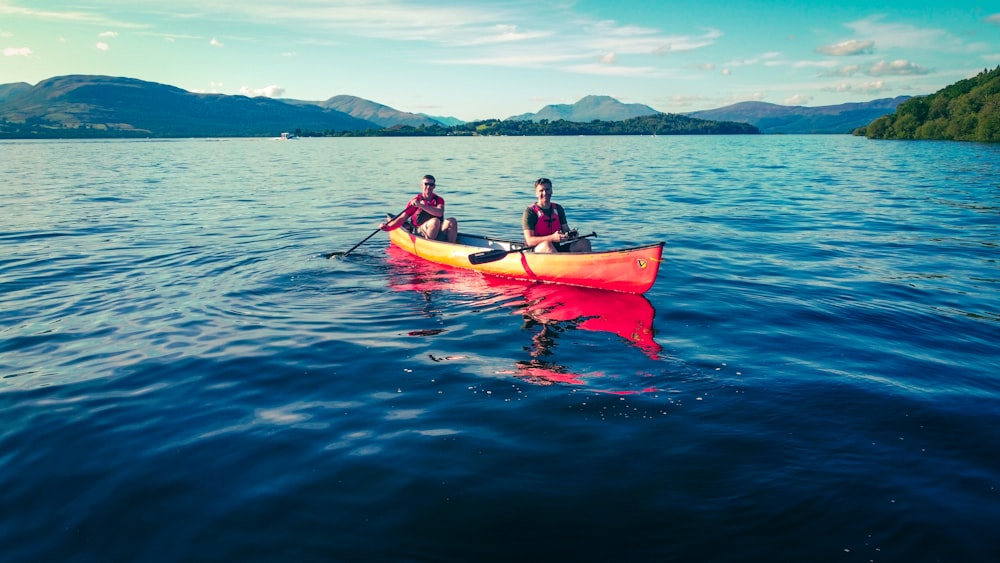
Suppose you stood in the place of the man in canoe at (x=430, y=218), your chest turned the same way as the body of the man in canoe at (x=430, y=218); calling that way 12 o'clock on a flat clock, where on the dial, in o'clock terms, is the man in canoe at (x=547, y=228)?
the man in canoe at (x=547, y=228) is roughly at 12 o'clock from the man in canoe at (x=430, y=218).

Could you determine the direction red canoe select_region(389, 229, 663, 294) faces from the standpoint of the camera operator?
facing the viewer and to the right of the viewer

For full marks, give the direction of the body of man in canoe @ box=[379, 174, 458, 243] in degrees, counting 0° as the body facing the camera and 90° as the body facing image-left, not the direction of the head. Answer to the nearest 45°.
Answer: approximately 315°

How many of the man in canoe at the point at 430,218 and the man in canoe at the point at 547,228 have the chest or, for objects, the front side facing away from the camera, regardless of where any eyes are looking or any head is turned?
0

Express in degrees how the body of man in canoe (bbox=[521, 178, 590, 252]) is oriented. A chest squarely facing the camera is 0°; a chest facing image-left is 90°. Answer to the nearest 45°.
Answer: approximately 315°

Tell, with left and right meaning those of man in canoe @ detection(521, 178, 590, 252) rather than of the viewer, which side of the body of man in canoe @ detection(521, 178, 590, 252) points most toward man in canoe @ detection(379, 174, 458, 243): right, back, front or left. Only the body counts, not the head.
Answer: back
